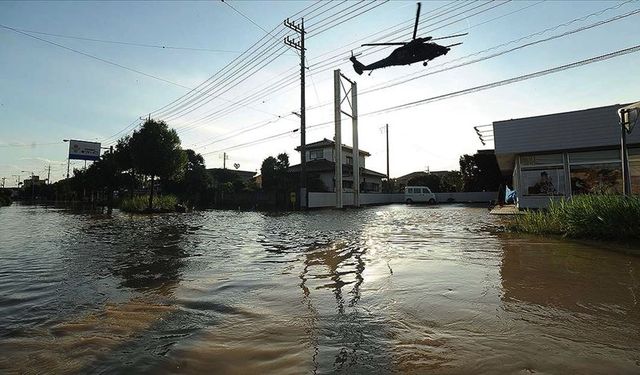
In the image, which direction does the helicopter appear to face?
to the viewer's right

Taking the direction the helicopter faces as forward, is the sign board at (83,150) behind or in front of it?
behind

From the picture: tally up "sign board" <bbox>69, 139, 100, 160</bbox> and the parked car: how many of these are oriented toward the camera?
1

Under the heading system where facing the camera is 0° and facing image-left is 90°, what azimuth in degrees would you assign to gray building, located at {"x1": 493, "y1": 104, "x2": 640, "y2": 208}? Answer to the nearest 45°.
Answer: approximately 45°

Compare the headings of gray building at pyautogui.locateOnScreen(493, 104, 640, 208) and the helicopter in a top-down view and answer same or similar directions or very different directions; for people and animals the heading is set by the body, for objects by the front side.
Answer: very different directions

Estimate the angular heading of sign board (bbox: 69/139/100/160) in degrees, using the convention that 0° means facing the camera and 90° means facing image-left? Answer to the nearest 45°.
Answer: approximately 0°
